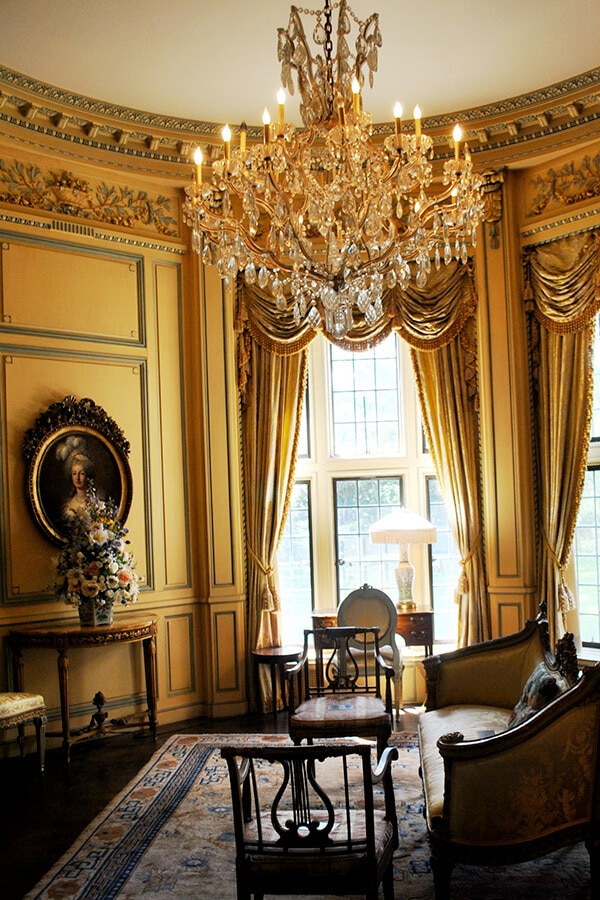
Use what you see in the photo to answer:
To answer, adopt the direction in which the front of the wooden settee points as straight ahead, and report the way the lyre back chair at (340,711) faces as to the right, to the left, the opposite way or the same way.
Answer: to the left

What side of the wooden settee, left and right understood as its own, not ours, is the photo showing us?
left

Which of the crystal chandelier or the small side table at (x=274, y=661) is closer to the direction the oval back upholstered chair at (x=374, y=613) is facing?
the small side table

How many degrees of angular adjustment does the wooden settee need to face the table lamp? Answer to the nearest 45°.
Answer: approximately 90° to its right

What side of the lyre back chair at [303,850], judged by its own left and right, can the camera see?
back

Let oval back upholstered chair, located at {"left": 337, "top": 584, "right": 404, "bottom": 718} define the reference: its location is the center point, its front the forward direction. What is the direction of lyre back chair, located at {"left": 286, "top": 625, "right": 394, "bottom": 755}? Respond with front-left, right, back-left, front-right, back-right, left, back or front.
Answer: back

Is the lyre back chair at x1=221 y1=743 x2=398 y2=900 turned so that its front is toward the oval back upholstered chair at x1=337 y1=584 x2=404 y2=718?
yes
